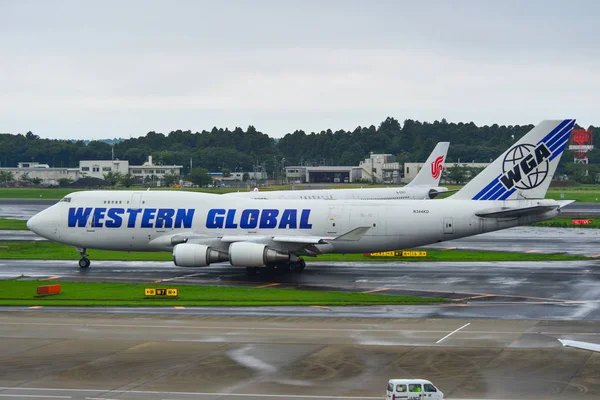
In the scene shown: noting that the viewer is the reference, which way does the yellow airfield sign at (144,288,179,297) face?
facing the viewer

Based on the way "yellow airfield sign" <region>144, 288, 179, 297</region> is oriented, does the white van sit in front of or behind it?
in front
